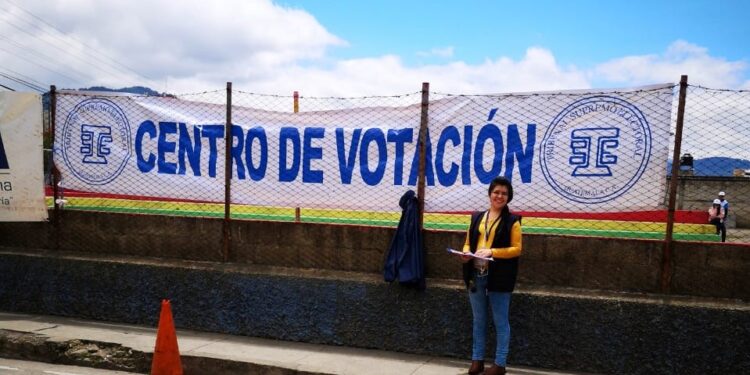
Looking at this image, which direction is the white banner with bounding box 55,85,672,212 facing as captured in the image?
toward the camera

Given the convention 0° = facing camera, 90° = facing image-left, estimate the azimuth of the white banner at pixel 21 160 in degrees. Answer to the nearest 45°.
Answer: approximately 0°

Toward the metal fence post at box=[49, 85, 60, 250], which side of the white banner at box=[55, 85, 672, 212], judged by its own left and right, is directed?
right

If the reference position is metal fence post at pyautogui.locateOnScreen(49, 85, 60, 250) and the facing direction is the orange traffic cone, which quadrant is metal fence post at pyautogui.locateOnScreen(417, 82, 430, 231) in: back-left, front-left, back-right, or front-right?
front-left

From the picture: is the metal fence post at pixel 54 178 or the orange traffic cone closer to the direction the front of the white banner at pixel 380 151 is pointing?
the orange traffic cone

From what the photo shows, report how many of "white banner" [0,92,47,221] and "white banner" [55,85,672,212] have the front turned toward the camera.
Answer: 2

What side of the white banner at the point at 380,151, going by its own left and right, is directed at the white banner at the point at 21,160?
right

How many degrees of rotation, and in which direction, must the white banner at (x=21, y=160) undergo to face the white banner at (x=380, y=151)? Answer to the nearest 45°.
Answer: approximately 45° to its left

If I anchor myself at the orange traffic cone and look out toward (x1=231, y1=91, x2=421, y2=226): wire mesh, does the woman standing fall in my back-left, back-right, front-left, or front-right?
front-right

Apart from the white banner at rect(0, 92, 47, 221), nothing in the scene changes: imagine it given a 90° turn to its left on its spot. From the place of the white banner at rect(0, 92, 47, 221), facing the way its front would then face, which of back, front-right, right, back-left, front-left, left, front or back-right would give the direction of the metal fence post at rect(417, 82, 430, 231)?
front-right
